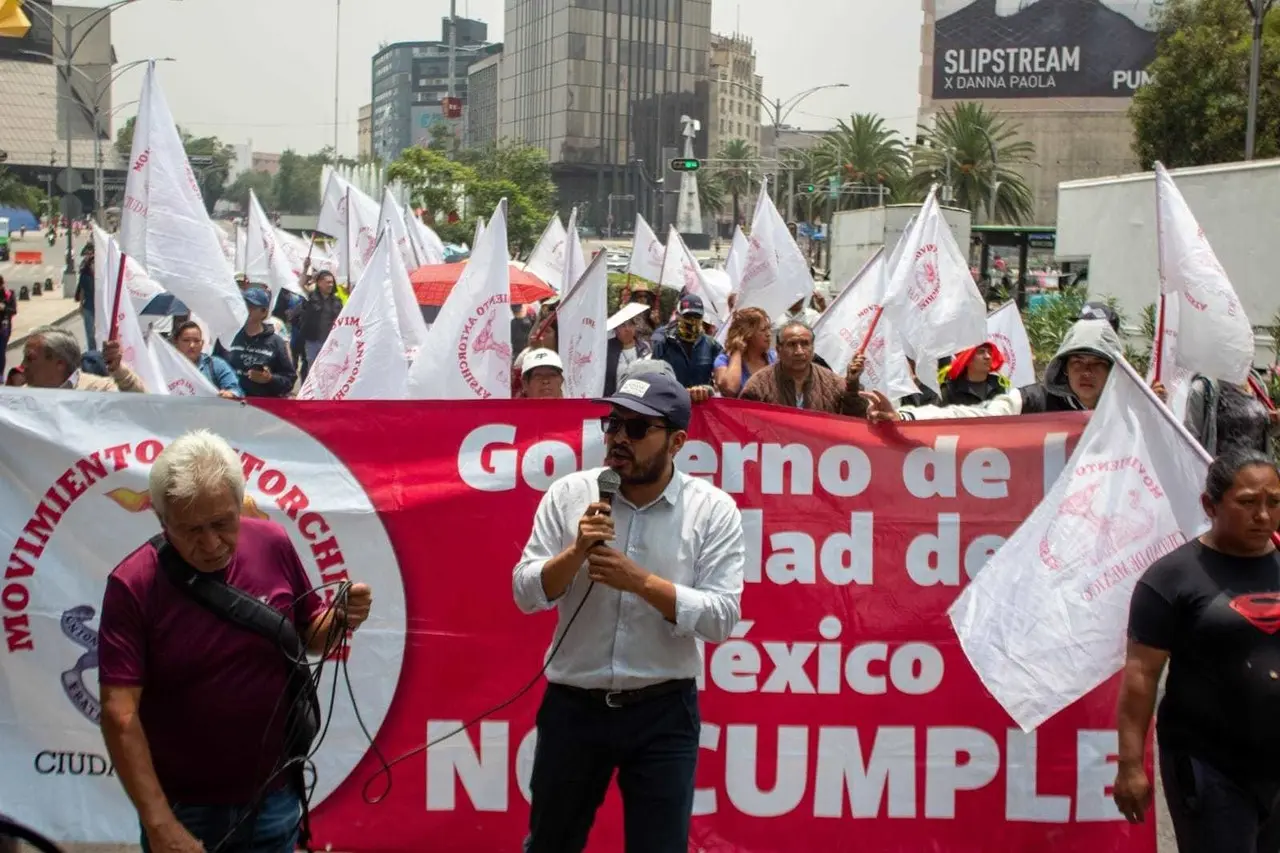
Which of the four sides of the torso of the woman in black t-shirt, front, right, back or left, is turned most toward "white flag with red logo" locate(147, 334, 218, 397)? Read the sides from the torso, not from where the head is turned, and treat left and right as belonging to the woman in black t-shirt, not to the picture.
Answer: back

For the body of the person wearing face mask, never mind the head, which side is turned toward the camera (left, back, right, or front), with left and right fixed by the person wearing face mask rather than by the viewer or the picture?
front

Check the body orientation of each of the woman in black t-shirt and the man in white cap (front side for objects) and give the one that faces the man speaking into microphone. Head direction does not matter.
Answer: the man in white cap

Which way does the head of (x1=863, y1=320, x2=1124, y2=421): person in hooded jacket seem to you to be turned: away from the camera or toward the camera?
toward the camera

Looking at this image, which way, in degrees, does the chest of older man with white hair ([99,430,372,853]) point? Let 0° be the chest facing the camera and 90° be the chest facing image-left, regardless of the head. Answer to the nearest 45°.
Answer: approximately 315°

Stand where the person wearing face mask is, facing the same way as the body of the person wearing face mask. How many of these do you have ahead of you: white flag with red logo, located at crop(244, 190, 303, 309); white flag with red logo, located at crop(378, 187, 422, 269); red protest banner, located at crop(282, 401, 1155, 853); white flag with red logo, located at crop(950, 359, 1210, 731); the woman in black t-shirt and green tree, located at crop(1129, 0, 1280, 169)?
3

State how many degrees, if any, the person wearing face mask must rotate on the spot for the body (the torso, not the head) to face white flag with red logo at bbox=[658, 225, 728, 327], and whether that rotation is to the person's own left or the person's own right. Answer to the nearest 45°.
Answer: approximately 180°

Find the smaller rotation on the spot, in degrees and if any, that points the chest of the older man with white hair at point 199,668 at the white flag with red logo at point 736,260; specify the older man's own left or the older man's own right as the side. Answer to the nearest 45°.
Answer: approximately 135° to the older man's own left

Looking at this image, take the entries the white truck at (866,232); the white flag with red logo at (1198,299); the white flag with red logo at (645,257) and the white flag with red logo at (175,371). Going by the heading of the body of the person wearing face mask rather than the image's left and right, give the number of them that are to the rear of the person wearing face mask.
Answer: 2

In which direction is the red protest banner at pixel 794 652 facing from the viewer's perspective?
toward the camera

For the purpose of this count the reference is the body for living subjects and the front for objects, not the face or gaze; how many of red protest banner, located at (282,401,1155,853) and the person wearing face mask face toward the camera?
2

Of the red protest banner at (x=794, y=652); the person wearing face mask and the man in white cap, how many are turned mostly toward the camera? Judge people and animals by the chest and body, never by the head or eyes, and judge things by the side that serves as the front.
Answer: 3

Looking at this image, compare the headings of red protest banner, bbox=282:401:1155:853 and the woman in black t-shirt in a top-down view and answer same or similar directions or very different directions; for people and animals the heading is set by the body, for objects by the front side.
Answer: same or similar directions

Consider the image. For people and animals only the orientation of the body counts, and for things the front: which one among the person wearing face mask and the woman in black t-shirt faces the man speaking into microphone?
the person wearing face mask

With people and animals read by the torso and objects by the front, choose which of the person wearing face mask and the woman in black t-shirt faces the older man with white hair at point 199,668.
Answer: the person wearing face mask

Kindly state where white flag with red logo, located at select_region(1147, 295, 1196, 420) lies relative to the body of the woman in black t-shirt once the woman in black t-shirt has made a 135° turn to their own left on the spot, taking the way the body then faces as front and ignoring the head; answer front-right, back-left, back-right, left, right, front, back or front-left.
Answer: front

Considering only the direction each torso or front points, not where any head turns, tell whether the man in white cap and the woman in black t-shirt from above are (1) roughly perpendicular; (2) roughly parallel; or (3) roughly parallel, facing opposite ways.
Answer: roughly parallel
